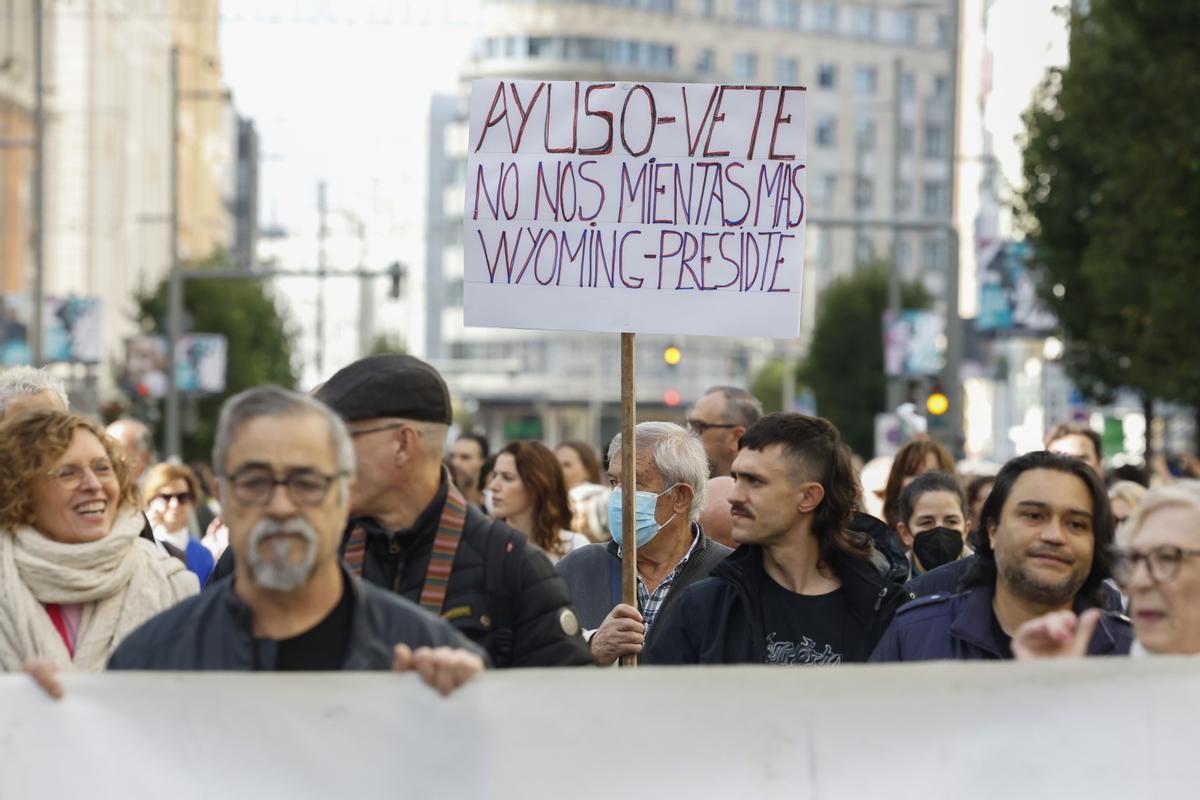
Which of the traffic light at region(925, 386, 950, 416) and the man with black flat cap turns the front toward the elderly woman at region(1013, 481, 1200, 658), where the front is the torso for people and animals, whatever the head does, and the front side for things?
the traffic light

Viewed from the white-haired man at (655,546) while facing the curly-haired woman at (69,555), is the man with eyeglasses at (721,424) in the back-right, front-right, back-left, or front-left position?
back-right

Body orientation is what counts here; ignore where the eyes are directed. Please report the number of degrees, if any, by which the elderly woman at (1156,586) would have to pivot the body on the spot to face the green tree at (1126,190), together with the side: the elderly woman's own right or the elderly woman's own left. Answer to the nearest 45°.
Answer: approximately 135° to the elderly woman's own right

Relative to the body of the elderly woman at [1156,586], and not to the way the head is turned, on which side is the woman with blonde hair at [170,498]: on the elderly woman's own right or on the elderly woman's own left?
on the elderly woman's own right

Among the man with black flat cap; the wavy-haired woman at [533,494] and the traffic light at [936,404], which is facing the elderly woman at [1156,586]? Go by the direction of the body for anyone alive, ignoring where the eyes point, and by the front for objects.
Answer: the traffic light

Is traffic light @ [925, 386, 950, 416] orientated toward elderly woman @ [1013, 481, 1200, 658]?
yes

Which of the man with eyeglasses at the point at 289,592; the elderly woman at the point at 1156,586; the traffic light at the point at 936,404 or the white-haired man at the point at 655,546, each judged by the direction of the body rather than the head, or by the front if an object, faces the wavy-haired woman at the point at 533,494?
the traffic light
